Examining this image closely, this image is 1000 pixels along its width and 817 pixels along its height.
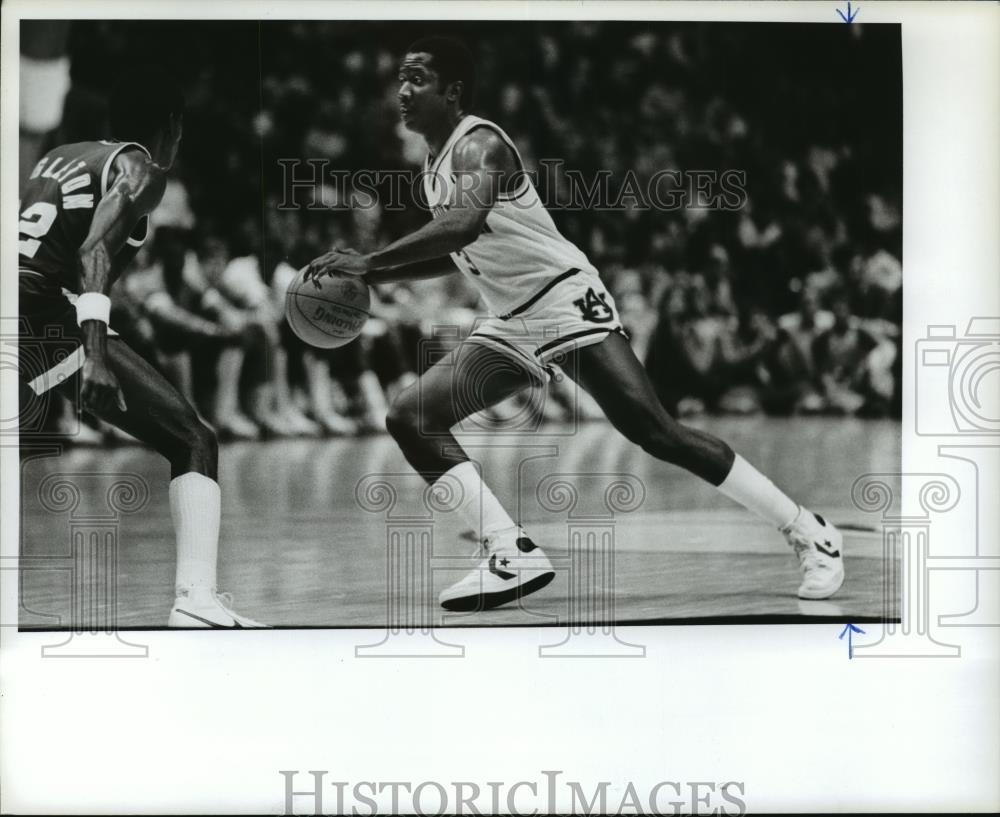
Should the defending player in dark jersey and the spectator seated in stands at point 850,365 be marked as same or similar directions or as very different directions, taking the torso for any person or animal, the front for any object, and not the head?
very different directions

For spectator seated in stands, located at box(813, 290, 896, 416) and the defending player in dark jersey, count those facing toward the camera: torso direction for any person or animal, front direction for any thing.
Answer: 1

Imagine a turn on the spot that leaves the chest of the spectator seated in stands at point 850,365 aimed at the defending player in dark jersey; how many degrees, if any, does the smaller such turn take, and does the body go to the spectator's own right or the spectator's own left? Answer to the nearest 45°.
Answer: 0° — they already face them

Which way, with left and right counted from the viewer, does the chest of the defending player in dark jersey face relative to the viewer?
facing away from the viewer and to the right of the viewer

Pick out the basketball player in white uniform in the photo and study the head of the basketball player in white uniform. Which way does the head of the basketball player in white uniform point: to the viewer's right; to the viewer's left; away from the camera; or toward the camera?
to the viewer's left

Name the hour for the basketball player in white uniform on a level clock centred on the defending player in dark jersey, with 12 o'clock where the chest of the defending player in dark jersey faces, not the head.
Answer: The basketball player in white uniform is roughly at 2 o'clock from the defending player in dark jersey.
